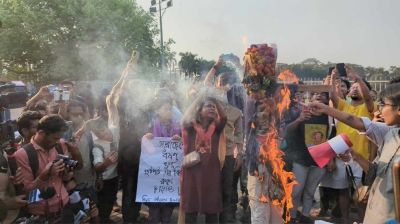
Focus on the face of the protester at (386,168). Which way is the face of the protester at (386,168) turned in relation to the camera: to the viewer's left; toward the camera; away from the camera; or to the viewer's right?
to the viewer's left

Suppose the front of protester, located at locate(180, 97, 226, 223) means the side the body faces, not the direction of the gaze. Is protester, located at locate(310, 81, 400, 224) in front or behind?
in front

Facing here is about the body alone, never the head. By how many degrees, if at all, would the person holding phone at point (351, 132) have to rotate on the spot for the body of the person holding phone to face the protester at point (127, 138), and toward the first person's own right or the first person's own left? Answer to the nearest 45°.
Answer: approximately 45° to the first person's own right

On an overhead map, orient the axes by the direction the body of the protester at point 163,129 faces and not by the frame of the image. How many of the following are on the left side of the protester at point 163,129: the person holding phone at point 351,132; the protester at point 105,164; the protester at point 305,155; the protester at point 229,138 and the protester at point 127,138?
3

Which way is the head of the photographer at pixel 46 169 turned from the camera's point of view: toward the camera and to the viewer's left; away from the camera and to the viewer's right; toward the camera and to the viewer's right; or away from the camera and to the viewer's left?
toward the camera and to the viewer's right

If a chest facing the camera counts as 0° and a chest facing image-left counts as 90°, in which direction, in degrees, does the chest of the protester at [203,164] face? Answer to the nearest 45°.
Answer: approximately 0°

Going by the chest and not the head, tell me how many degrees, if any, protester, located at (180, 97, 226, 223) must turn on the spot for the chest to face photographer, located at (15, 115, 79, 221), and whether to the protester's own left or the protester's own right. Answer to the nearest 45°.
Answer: approximately 45° to the protester's own right

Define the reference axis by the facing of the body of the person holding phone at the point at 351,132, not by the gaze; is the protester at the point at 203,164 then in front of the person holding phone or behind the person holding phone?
in front

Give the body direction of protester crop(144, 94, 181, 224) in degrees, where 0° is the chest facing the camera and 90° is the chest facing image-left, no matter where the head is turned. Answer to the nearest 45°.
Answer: approximately 0°

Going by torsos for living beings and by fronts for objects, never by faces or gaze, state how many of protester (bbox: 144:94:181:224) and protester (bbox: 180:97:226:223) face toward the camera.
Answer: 2

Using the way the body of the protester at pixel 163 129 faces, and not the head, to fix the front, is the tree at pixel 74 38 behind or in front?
behind
